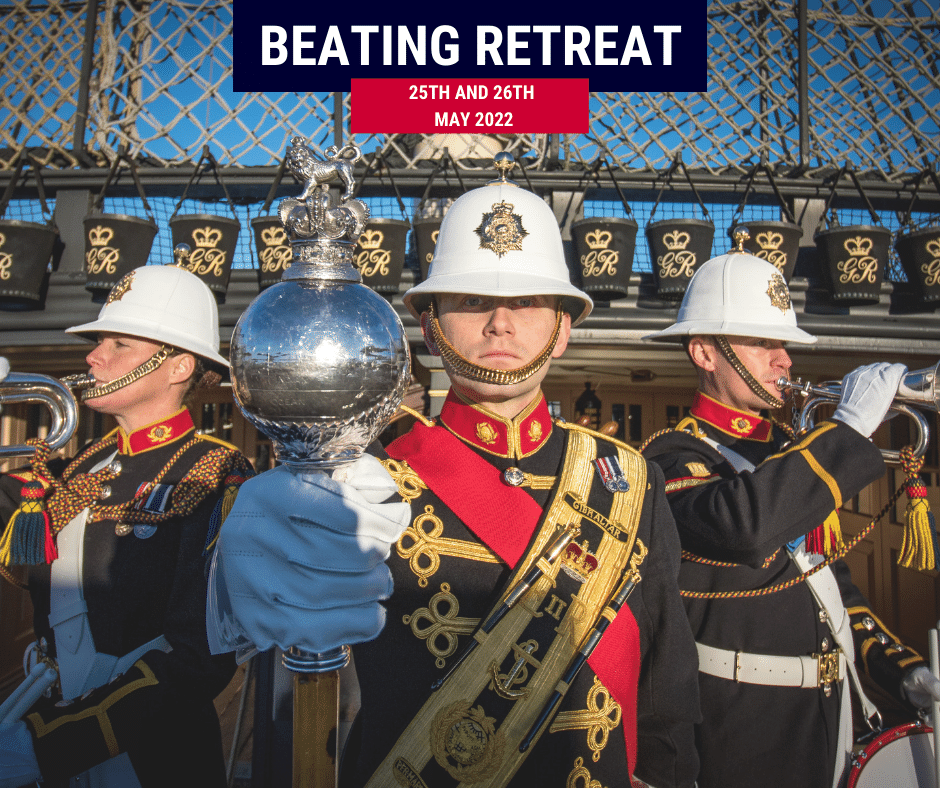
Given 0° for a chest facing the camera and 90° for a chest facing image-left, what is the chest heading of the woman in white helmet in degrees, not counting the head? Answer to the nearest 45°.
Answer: approximately 45°

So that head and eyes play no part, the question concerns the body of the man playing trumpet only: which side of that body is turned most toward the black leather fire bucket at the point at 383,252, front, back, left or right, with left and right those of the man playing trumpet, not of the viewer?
back

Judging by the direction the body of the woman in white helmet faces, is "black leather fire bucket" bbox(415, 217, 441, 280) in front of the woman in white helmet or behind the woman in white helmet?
behind

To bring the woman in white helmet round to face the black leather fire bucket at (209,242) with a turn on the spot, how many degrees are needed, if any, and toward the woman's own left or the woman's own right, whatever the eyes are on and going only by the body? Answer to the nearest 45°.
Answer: approximately 135° to the woman's own right

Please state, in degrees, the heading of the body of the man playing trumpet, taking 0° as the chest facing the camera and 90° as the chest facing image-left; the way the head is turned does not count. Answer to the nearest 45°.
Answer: approximately 315°

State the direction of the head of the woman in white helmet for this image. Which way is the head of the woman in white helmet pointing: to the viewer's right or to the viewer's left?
to the viewer's left

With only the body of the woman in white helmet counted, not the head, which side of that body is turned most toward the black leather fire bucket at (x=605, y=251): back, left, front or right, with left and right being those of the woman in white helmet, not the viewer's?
back

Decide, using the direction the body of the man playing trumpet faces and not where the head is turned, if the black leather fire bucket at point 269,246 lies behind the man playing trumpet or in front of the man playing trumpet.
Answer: behind
